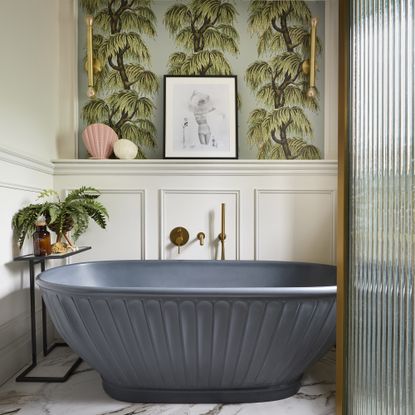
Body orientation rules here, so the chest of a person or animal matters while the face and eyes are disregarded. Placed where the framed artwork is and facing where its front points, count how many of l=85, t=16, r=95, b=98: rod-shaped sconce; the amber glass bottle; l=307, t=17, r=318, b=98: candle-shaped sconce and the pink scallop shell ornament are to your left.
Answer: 1

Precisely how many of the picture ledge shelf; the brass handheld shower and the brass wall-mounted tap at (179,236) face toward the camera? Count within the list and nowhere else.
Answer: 3

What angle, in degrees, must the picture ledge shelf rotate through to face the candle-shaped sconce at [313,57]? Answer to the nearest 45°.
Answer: approximately 90° to its left

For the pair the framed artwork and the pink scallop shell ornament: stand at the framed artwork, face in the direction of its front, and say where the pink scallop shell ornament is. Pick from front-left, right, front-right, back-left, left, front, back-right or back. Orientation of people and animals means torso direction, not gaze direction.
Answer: right

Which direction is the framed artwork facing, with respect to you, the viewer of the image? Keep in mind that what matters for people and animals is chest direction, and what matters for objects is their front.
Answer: facing the viewer

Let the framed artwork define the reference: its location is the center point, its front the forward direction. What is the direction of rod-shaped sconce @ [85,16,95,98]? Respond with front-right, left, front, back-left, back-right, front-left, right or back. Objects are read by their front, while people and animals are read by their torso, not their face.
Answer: right

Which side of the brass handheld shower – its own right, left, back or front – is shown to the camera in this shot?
front

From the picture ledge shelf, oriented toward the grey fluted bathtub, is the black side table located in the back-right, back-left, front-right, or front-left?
front-right

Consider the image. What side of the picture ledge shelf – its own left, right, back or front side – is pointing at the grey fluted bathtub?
front

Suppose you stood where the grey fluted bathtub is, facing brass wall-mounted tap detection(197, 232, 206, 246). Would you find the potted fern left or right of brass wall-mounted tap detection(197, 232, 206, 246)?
left

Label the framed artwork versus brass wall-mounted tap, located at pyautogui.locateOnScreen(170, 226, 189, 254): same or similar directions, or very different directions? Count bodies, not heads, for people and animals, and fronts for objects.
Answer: same or similar directions

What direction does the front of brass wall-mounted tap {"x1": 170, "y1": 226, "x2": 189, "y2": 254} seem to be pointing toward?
toward the camera
